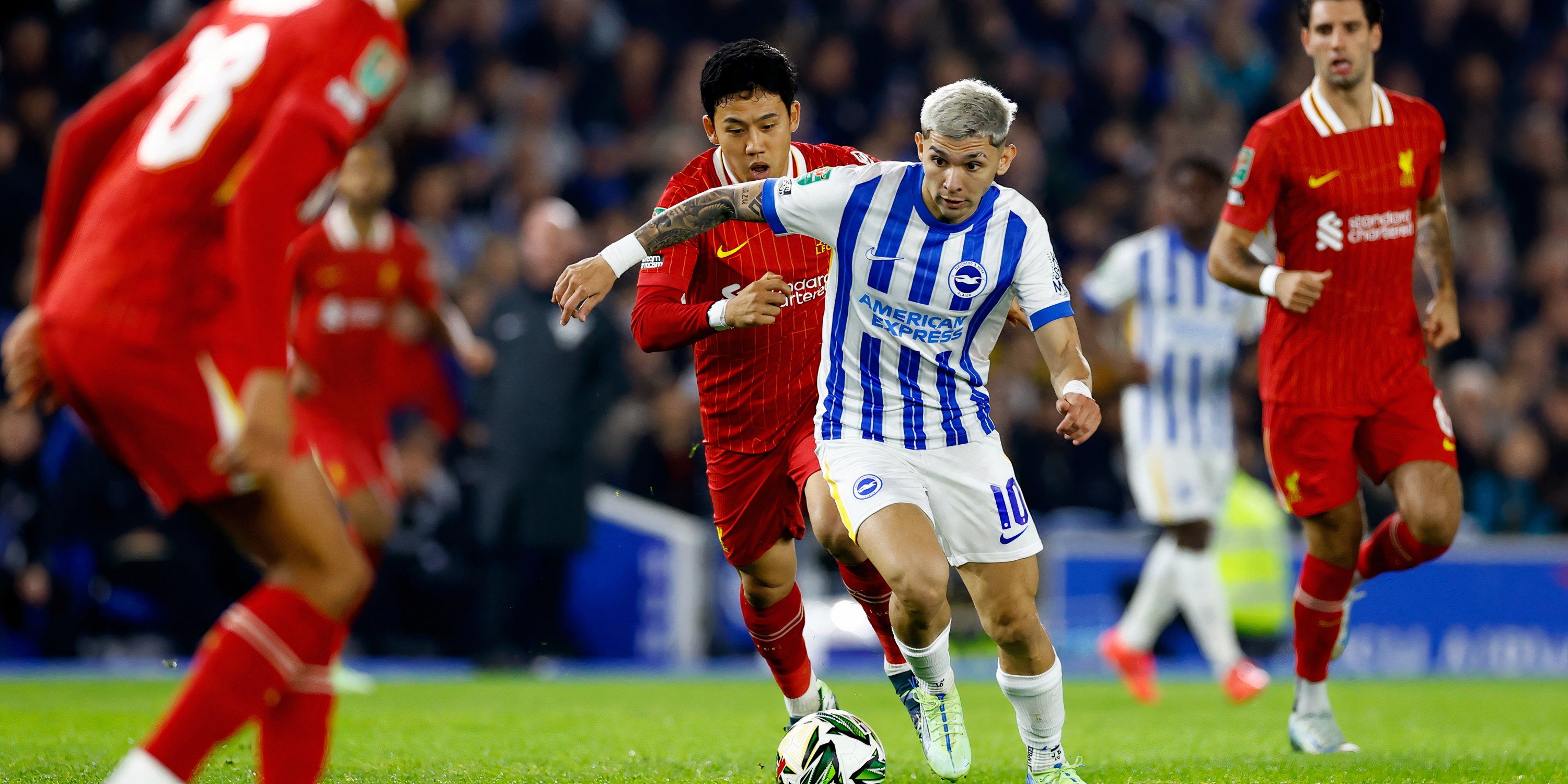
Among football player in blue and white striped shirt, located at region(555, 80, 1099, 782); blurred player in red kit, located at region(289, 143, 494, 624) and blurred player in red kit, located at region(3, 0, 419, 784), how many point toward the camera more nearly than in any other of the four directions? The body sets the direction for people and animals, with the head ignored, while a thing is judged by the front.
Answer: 2

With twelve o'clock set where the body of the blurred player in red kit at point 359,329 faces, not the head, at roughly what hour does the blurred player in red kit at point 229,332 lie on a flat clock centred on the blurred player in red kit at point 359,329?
the blurred player in red kit at point 229,332 is roughly at 12 o'clock from the blurred player in red kit at point 359,329.

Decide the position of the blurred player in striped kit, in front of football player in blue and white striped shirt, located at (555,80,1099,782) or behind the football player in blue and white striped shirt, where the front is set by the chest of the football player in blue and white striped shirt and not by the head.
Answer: behind

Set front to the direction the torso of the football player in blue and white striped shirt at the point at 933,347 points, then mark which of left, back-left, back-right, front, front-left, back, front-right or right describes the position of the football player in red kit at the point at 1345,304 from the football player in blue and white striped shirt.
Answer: back-left

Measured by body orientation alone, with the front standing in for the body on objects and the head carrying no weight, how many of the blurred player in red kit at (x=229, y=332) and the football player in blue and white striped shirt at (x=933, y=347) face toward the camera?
1

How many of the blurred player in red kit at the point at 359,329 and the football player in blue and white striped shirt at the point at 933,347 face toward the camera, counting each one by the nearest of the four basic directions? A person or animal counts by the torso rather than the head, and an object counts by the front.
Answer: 2

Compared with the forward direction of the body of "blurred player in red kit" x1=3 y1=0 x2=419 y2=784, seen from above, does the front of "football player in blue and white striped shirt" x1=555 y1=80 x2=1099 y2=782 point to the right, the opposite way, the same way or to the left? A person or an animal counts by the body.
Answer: the opposite way
